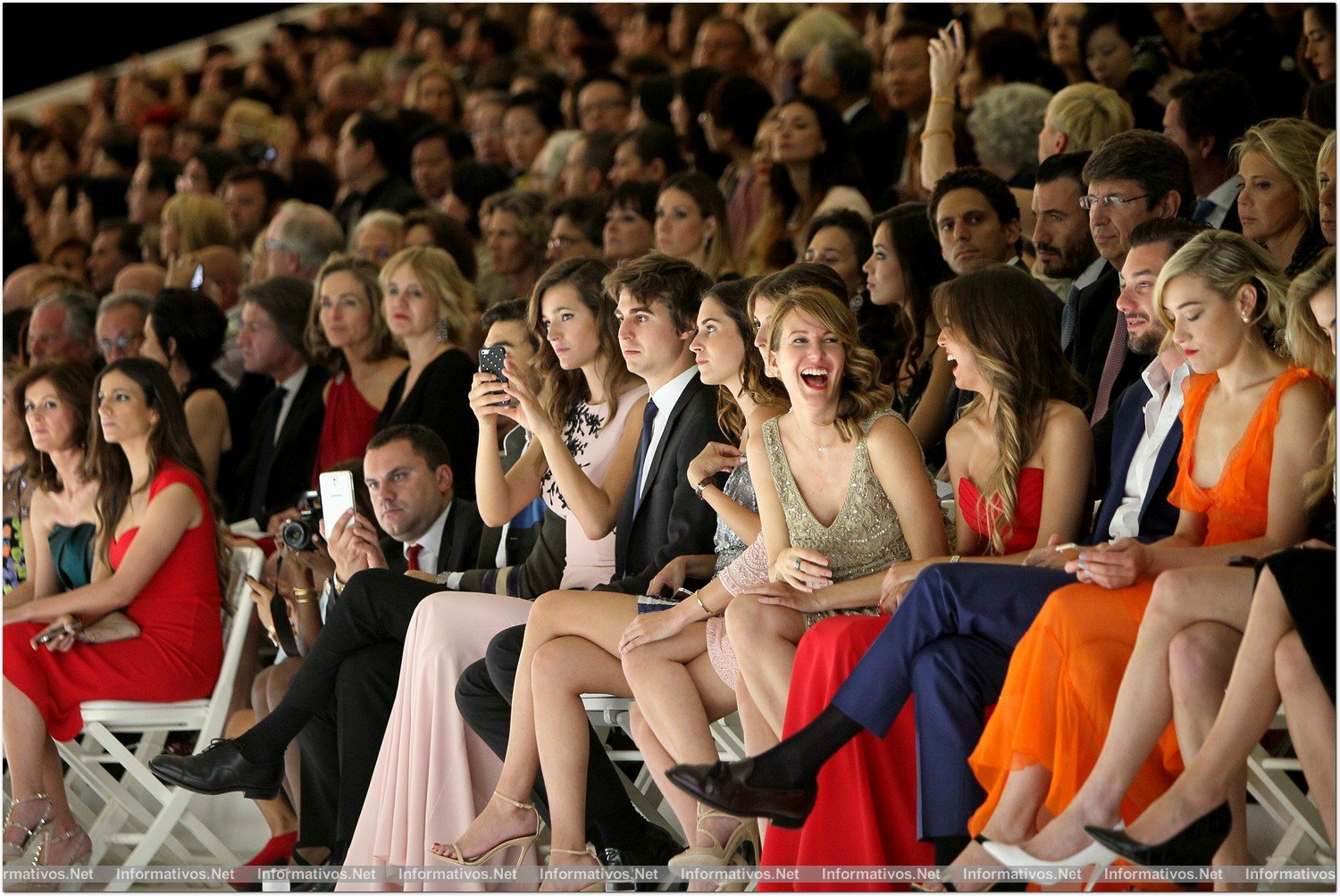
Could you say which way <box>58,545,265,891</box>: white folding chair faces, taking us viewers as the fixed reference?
facing to the left of the viewer

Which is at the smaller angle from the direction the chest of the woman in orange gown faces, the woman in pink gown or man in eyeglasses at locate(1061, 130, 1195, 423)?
the woman in pink gown

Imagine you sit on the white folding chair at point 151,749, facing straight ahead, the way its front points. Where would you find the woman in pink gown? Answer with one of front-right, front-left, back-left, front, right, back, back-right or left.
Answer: back-left

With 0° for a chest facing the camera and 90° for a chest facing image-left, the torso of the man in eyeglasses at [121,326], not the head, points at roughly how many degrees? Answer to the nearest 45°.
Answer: approximately 45°

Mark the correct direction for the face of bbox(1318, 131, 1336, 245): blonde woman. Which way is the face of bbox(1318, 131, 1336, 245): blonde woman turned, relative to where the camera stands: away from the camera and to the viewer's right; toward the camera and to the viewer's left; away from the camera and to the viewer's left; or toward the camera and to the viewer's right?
toward the camera and to the viewer's left

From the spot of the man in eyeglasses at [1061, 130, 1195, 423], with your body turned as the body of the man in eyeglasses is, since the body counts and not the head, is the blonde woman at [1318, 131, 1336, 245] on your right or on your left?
on your left

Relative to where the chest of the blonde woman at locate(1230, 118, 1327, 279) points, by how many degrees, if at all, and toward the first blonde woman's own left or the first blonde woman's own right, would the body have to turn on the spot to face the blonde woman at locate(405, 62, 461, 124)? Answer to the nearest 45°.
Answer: approximately 90° to the first blonde woman's own right

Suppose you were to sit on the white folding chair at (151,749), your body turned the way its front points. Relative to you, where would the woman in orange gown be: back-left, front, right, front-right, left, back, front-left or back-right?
back-left

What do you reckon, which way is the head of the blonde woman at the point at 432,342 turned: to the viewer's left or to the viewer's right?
to the viewer's left

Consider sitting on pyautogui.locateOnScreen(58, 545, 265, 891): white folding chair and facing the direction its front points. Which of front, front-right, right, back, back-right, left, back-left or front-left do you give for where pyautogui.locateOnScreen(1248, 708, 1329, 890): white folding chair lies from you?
back-left

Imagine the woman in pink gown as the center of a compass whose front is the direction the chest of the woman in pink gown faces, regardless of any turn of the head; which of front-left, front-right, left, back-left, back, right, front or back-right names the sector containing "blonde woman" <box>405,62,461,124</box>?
back-right

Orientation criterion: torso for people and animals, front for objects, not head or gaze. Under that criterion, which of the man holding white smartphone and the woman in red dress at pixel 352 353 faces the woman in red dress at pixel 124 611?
the woman in red dress at pixel 352 353

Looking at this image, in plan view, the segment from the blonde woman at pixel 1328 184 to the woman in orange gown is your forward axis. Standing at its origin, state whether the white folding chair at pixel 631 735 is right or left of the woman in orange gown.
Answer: right

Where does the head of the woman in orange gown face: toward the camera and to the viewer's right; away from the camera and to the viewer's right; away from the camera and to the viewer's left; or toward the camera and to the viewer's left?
toward the camera and to the viewer's left
